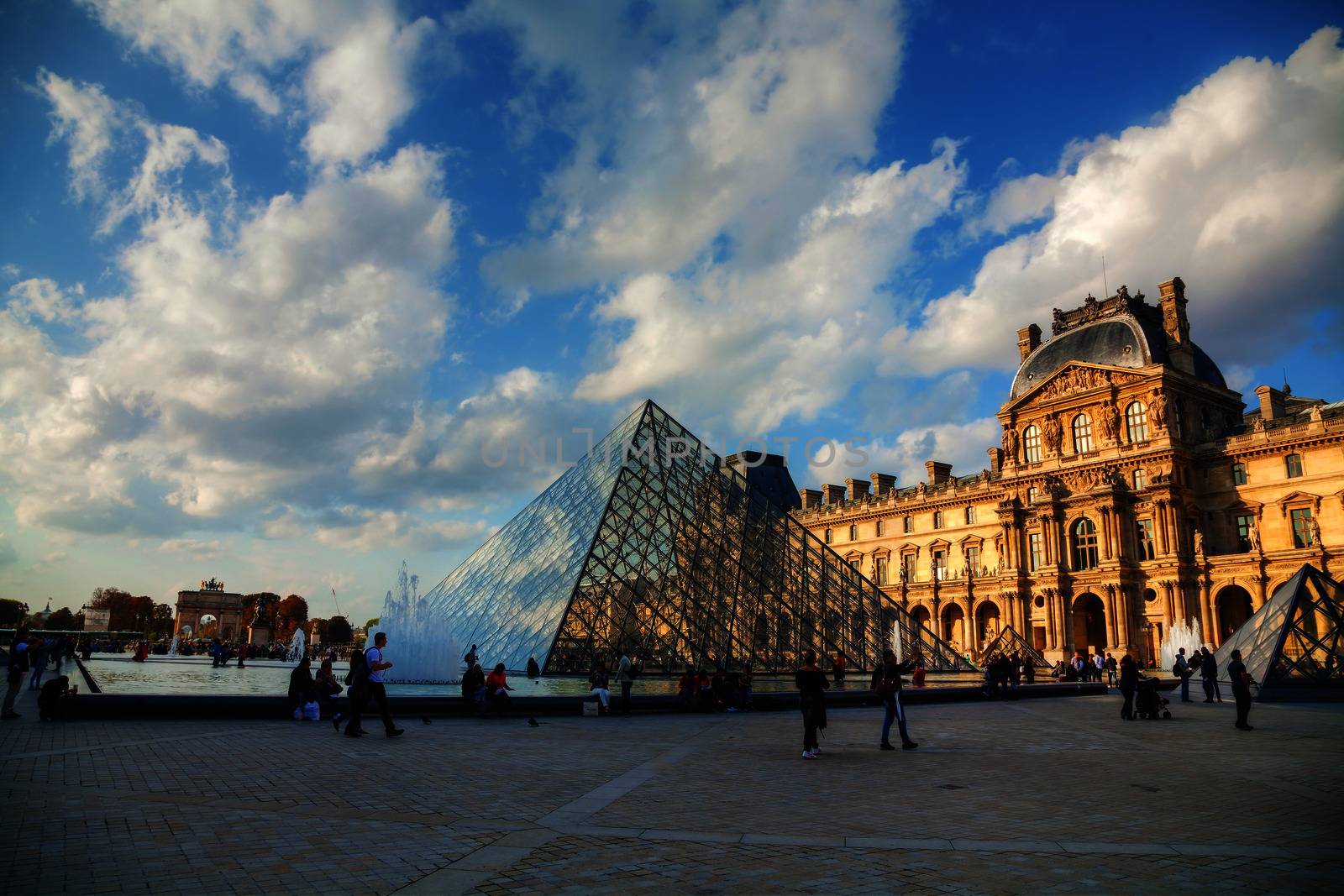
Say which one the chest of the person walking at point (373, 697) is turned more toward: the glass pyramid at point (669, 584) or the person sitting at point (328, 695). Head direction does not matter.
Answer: the glass pyramid

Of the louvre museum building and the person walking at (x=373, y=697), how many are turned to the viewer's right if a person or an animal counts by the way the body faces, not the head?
1

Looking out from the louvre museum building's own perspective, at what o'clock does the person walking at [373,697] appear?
The person walking is roughly at 11 o'clock from the louvre museum building.

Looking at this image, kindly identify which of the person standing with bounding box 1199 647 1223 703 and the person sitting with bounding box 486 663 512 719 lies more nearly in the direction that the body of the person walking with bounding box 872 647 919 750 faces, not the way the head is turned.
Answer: the person standing

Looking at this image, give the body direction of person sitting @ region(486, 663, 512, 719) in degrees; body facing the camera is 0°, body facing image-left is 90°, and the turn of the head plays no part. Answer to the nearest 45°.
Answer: approximately 0°

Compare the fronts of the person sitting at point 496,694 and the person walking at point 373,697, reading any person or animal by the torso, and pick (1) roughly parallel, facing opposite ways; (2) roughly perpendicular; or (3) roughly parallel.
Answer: roughly perpendicular

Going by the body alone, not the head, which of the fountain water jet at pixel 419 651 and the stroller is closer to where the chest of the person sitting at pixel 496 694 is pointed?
the stroller

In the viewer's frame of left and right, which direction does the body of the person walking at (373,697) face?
facing to the right of the viewer

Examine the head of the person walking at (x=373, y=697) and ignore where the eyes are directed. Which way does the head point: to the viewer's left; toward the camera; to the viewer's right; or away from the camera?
to the viewer's right

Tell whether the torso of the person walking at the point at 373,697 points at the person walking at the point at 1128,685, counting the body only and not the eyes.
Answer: yes

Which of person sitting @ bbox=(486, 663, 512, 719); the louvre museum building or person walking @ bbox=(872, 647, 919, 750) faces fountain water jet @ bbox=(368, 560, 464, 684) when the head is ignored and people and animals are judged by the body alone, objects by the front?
the louvre museum building
